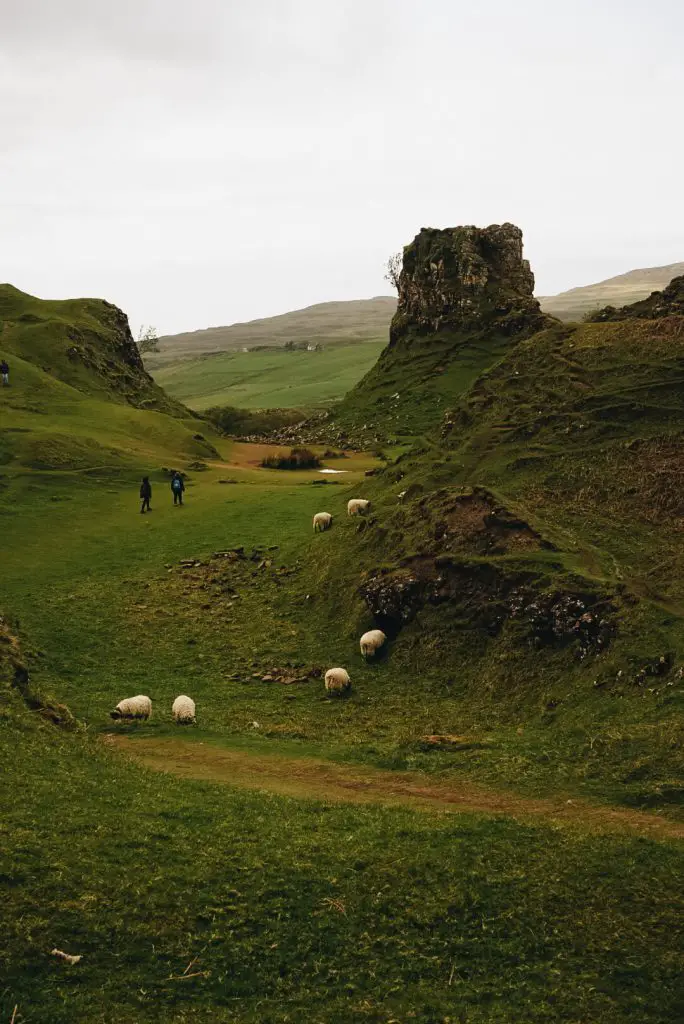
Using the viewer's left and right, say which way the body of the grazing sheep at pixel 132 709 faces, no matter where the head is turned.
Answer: facing to the left of the viewer

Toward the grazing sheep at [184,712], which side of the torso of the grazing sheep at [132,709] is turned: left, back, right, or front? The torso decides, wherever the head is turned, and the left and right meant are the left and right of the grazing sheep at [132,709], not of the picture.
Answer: back

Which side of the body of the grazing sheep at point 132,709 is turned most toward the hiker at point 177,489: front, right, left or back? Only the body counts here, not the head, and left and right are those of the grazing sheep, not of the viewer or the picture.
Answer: right

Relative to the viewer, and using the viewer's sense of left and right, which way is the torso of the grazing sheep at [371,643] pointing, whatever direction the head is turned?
facing the viewer and to the left of the viewer

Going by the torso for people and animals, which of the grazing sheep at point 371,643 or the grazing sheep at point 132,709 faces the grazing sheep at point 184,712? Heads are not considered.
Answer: the grazing sheep at point 371,643

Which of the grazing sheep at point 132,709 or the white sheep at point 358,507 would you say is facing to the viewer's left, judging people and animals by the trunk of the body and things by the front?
the grazing sheep
